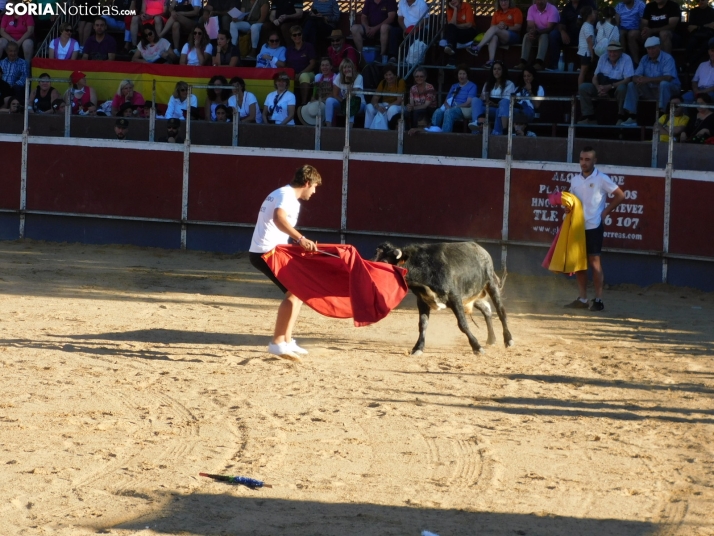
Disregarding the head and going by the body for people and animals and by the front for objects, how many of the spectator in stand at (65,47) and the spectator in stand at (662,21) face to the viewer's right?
0

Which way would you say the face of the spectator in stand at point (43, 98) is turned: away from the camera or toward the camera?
toward the camera

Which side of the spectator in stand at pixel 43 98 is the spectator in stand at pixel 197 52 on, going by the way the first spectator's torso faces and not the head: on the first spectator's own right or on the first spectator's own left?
on the first spectator's own left

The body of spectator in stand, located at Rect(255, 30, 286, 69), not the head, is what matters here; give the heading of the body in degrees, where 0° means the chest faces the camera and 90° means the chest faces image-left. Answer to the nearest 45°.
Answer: approximately 0°

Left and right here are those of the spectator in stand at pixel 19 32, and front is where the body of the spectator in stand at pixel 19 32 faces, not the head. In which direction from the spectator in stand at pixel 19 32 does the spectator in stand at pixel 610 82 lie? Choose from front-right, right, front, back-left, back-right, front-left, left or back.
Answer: front-left

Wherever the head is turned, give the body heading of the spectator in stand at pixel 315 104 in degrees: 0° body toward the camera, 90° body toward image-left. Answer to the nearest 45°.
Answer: approximately 0°

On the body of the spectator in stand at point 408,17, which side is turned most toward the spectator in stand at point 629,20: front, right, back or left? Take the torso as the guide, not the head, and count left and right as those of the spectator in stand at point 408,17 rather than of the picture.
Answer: left

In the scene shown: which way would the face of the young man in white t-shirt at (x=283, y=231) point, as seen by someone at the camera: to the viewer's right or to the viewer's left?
to the viewer's right

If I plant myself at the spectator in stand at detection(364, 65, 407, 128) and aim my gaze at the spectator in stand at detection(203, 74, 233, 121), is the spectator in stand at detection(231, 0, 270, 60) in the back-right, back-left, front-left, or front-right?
front-right

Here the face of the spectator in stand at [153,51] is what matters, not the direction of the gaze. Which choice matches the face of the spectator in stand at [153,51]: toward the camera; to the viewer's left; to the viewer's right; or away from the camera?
toward the camera

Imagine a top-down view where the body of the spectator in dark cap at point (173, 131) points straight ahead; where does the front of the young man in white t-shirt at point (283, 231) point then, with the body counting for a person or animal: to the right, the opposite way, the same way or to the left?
to the left

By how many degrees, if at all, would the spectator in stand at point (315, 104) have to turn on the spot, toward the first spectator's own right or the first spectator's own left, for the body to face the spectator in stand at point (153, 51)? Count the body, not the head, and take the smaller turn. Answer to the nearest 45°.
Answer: approximately 135° to the first spectator's own right

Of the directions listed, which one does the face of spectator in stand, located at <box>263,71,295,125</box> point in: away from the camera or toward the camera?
toward the camera

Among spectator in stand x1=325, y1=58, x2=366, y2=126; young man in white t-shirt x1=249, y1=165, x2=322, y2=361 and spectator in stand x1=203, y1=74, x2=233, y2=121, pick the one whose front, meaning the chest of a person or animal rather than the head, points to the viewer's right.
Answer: the young man in white t-shirt

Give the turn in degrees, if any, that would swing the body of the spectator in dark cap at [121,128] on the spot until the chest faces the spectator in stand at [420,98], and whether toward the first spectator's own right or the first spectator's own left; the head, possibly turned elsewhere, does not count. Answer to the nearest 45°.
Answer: approximately 90° to the first spectator's own left

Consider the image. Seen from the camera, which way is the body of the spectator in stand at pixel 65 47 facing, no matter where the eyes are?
toward the camera

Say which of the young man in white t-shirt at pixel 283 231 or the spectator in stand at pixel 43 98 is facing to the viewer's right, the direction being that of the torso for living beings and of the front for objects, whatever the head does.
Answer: the young man in white t-shirt

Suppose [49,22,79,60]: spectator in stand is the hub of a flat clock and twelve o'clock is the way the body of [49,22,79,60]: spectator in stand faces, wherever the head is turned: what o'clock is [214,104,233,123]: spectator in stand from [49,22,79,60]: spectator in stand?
[214,104,233,123]: spectator in stand is roughly at 11 o'clock from [49,22,79,60]: spectator in stand.

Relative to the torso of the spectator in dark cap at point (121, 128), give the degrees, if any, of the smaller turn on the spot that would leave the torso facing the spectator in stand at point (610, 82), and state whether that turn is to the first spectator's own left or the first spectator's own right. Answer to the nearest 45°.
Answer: approximately 45° to the first spectator's own left

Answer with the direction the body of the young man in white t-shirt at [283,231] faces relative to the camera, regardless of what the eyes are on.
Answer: to the viewer's right

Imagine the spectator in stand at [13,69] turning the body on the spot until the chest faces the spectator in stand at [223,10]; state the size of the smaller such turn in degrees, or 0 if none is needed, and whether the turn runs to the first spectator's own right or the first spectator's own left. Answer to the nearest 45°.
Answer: approximately 90° to the first spectator's own left

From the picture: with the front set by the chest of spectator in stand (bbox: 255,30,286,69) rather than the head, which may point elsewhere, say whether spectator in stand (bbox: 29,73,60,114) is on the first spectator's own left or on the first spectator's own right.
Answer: on the first spectator's own right

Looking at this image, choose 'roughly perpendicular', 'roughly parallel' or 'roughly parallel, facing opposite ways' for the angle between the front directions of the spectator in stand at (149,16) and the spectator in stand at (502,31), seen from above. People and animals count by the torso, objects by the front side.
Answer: roughly parallel
